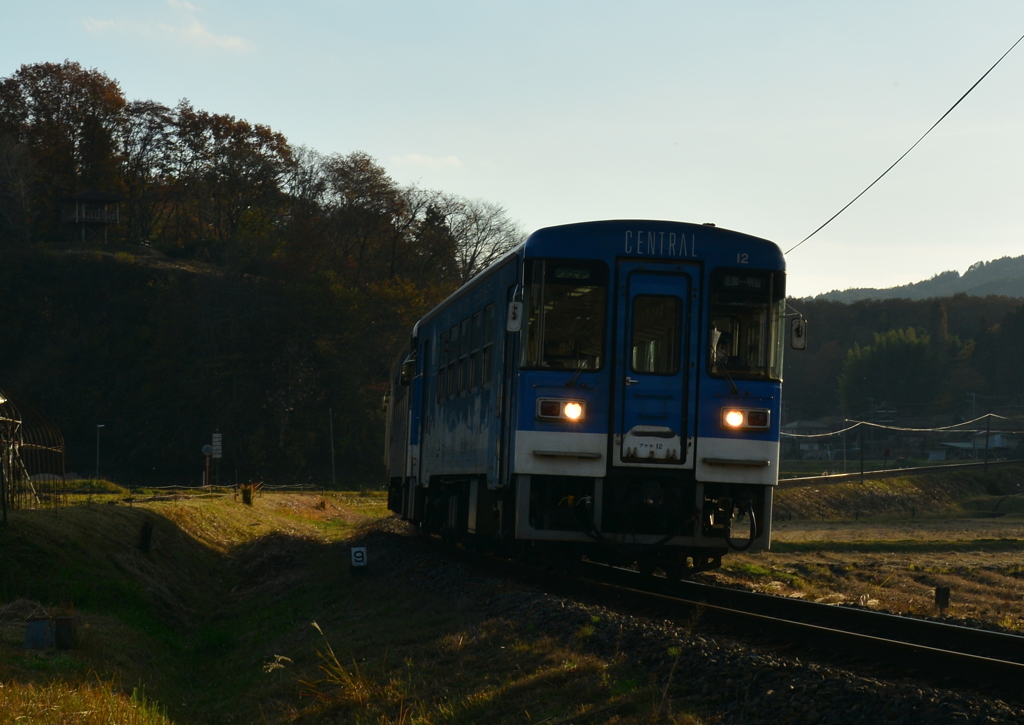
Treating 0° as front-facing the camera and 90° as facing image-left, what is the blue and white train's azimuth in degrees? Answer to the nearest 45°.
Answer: approximately 0°
